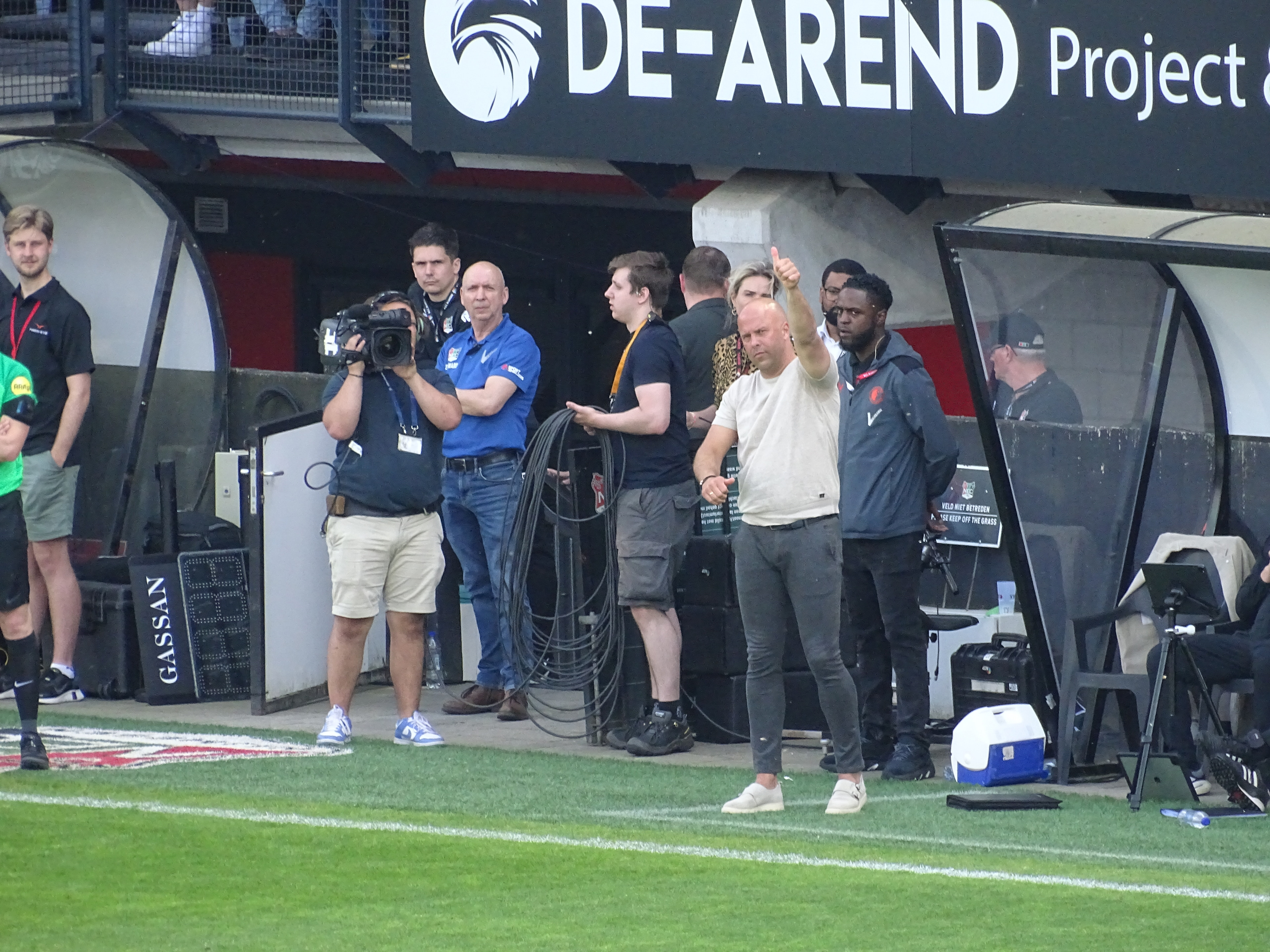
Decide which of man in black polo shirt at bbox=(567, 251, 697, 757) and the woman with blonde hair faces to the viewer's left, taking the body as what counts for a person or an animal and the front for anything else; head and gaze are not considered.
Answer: the man in black polo shirt

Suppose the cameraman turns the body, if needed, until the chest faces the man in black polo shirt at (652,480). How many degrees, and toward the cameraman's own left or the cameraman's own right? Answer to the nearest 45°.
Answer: approximately 90° to the cameraman's own left

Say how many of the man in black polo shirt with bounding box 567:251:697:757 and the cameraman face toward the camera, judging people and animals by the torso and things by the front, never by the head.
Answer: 1

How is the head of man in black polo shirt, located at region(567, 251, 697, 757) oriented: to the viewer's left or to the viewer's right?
to the viewer's left

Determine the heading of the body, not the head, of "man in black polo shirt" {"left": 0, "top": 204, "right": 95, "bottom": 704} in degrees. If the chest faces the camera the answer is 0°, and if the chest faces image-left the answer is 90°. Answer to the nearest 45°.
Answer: approximately 45°

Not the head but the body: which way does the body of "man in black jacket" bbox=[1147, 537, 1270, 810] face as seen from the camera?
to the viewer's left

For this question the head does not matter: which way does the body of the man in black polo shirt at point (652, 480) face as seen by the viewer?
to the viewer's left
